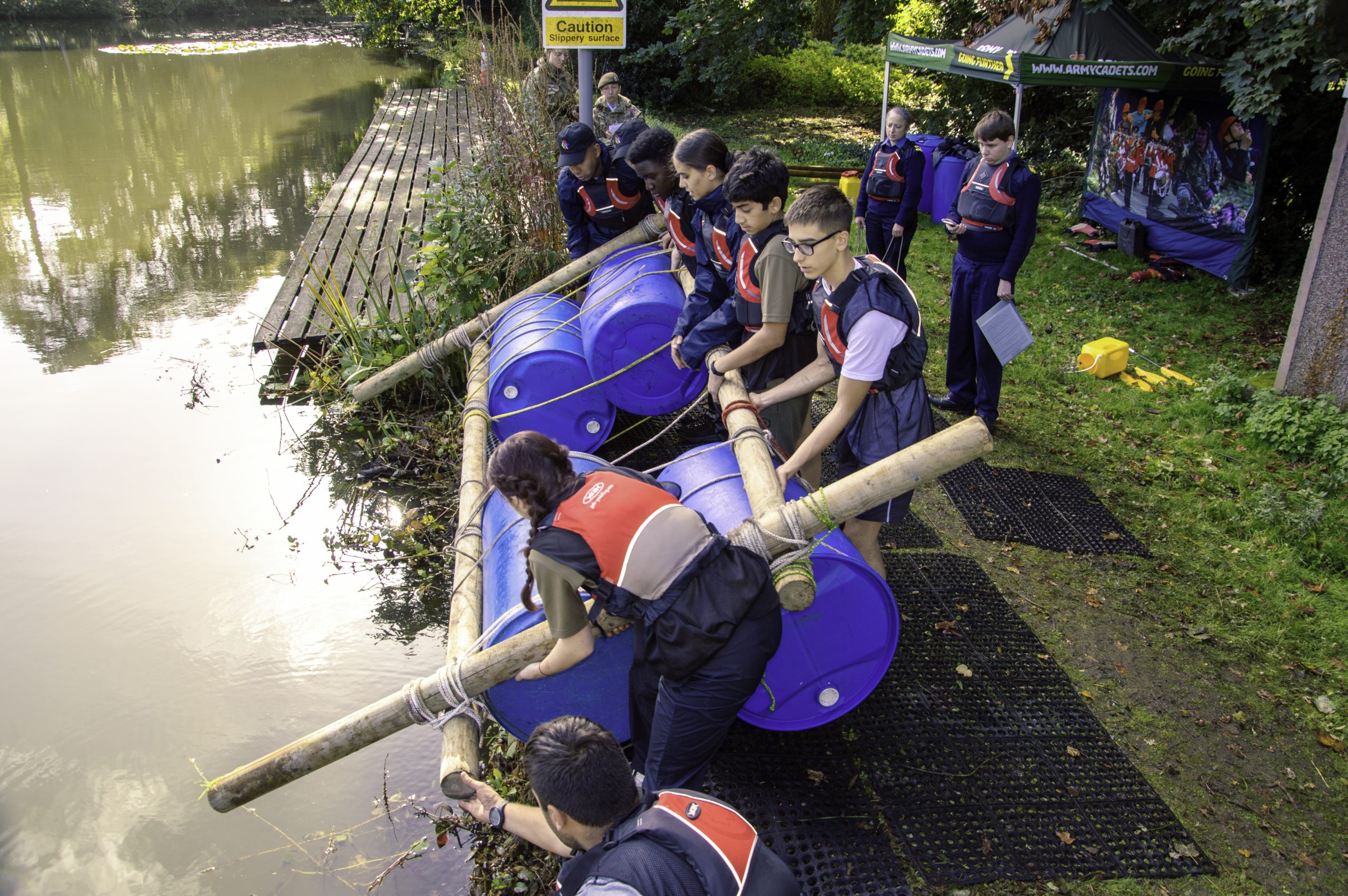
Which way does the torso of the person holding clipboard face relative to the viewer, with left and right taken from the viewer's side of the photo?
facing the viewer and to the left of the viewer

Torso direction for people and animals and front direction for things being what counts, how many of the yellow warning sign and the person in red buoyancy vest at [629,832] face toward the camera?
1

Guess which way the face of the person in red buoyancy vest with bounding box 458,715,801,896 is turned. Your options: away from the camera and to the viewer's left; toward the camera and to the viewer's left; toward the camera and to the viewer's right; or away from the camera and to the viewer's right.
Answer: away from the camera and to the viewer's left

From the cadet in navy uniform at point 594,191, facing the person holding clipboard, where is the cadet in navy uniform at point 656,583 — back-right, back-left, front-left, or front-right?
front-right

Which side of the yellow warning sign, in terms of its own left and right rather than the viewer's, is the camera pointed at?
front

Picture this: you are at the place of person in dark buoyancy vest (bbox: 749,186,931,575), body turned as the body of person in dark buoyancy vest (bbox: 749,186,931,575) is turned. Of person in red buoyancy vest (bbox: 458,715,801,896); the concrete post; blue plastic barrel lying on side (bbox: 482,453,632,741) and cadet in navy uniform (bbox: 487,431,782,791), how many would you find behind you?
1

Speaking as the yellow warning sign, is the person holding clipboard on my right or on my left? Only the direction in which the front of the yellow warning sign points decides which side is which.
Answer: on my left

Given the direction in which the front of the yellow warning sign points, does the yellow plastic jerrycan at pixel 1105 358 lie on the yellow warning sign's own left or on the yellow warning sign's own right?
on the yellow warning sign's own left
